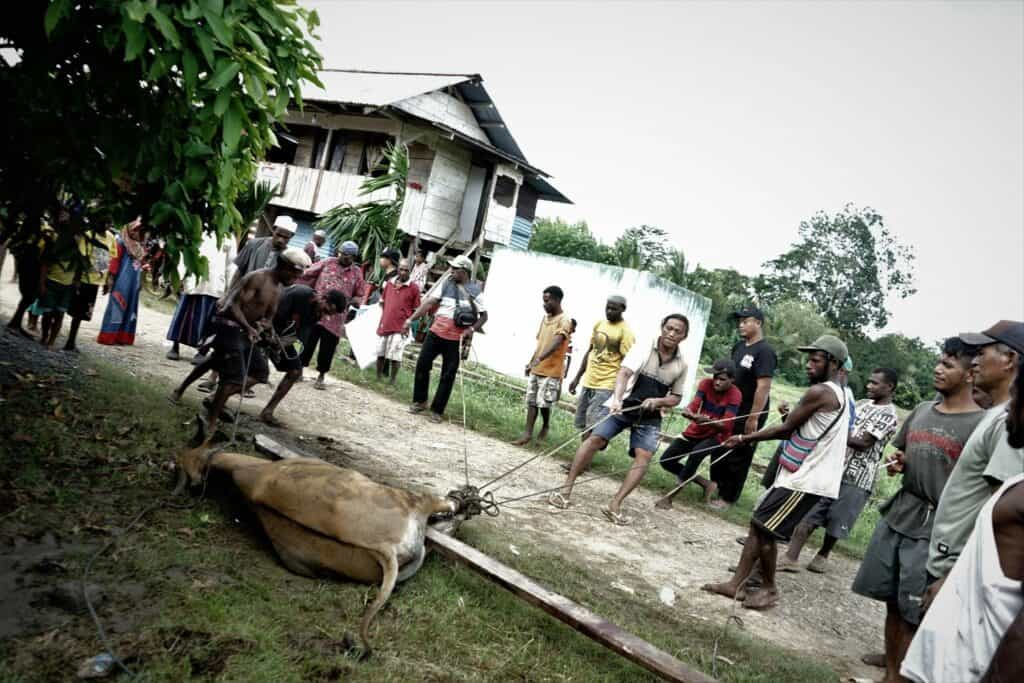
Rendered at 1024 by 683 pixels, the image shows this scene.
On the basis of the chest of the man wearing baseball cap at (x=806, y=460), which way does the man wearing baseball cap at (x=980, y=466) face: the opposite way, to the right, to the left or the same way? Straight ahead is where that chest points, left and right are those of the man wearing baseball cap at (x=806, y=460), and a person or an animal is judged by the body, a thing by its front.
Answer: the same way

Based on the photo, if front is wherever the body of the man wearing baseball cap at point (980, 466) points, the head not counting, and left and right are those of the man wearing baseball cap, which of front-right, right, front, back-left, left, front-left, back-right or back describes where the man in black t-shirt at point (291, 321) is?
front

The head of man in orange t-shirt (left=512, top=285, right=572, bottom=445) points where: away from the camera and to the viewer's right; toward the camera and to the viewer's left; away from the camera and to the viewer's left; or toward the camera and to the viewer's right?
toward the camera and to the viewer's left

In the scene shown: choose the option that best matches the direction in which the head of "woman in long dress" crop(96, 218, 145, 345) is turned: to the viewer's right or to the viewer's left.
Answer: to the viewer's right

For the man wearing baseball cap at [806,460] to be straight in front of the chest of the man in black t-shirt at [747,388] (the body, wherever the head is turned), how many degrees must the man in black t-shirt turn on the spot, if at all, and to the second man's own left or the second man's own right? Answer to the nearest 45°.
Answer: approximately 45° to the second man's own left

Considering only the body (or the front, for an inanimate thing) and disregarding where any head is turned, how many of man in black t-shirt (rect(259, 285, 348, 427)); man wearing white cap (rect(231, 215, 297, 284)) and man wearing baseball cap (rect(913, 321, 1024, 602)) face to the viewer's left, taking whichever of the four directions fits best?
1

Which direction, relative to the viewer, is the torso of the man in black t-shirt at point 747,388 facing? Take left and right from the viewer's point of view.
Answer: facing the viewer and to the left of the viewer

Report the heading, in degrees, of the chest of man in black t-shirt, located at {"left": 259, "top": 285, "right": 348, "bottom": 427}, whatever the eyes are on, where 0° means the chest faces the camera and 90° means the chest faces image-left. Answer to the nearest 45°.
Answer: approximately 270°

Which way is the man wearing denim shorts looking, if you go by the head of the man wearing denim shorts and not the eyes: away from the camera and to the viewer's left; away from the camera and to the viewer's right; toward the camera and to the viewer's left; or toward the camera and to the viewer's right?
toward the camera and to the viewer's left

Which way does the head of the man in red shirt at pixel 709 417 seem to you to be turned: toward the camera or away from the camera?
toward the camera

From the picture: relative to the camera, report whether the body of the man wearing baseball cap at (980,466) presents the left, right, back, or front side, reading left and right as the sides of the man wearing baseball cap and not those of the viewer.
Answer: left

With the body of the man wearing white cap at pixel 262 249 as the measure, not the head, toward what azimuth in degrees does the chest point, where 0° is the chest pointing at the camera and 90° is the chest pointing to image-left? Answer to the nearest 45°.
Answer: approximately 315°
